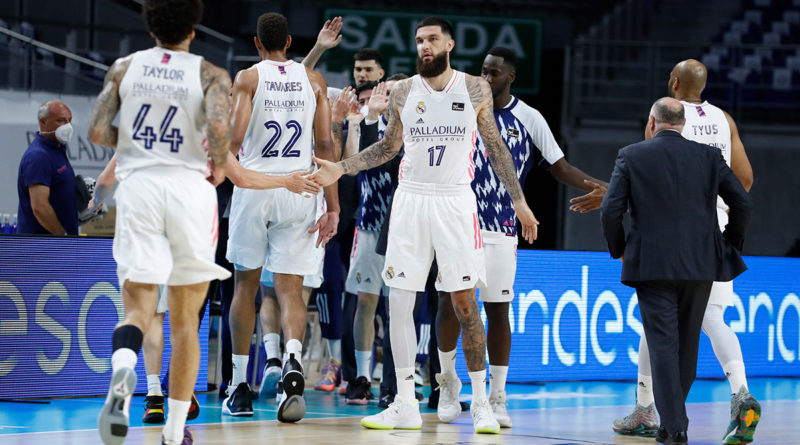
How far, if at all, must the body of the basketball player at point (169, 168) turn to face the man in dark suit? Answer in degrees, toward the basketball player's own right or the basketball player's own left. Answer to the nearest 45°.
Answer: approximately 90° to the basketball player's own right

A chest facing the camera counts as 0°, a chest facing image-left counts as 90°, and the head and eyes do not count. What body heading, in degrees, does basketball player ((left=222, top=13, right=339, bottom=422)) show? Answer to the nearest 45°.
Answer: approximately 180°

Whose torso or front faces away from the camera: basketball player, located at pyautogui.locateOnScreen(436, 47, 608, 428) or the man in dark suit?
the man in dark suit

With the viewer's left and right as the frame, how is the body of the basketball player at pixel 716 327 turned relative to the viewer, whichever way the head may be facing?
facing away from the viewer and to the left of the viewer

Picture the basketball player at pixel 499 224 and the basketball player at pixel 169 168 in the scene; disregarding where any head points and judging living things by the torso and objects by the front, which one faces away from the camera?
the basketball player at pixel 169 168

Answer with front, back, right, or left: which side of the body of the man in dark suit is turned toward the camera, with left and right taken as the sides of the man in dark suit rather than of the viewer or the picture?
back

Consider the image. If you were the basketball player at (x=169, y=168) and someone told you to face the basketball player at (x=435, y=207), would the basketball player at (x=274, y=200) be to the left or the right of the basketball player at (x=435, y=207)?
left

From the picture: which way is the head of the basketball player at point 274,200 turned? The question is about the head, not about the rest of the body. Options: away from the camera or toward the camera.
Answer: away from the camera

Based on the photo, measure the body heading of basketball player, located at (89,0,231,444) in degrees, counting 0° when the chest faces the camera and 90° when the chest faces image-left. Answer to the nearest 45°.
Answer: approximately 180°

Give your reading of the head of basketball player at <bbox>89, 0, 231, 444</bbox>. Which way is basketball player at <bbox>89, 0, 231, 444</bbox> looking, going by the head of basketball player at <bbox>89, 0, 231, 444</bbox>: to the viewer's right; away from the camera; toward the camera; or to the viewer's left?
away from the camera
